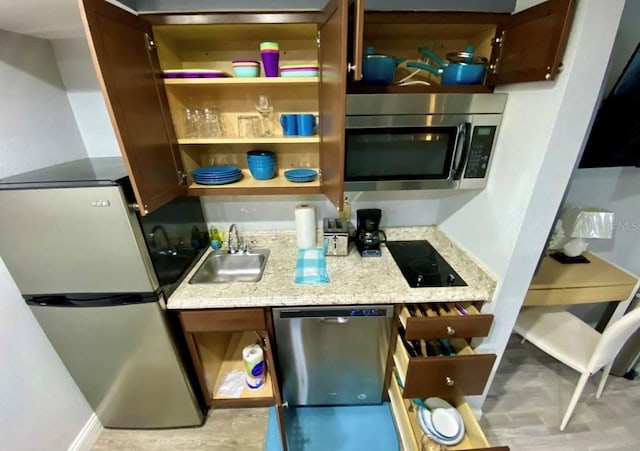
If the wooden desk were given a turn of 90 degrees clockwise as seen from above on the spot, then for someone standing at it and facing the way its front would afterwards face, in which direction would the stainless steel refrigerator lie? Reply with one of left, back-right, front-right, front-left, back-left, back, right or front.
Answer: front-left

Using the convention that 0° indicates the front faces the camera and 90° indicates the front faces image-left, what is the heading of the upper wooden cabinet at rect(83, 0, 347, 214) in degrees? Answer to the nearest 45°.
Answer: approximately 0°

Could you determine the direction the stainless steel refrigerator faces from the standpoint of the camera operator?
facing the viewer

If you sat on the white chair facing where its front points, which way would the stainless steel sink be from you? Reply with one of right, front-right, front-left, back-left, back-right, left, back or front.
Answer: left

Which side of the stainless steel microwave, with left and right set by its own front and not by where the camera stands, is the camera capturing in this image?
front

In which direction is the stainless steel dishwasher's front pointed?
toward the camera

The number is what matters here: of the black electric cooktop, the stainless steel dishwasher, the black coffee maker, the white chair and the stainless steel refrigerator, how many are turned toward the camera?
4

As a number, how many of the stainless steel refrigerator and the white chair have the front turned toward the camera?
1

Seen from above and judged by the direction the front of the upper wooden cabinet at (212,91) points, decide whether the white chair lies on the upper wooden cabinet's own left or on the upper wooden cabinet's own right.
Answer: on the upper wooden cabinet's own left

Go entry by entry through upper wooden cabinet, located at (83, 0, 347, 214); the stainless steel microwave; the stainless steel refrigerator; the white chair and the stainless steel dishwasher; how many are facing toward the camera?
4

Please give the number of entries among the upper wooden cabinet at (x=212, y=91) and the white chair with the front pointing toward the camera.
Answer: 1

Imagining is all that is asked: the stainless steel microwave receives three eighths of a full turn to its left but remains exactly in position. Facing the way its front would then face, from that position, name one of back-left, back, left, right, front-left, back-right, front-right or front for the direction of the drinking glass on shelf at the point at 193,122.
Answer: back-left
